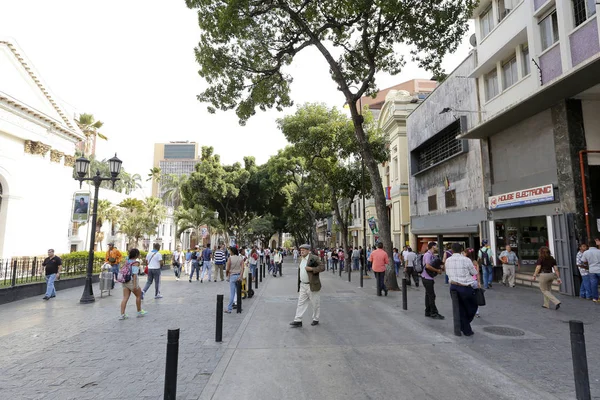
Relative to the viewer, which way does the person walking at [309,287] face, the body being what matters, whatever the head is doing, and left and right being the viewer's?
facing the viewer and to the left of the viewer

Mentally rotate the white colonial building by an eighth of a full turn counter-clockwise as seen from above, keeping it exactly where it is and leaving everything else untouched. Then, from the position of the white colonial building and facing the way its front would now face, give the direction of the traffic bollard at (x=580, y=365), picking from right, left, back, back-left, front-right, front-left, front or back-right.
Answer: right

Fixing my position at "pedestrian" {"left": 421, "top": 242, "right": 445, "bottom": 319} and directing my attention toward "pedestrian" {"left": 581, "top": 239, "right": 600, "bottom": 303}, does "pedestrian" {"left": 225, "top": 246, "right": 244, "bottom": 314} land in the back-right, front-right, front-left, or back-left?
back-left

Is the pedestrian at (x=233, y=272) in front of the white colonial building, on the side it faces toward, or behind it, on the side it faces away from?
in front

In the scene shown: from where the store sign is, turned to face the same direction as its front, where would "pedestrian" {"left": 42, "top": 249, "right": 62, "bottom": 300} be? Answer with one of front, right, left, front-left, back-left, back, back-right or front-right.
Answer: front

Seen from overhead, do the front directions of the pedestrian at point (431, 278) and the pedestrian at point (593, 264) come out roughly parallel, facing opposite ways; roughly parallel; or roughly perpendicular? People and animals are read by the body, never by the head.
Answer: roughly perpendicular

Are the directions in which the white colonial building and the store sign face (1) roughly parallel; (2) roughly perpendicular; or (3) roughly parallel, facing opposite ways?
roughly parallel, facing opposite ways
